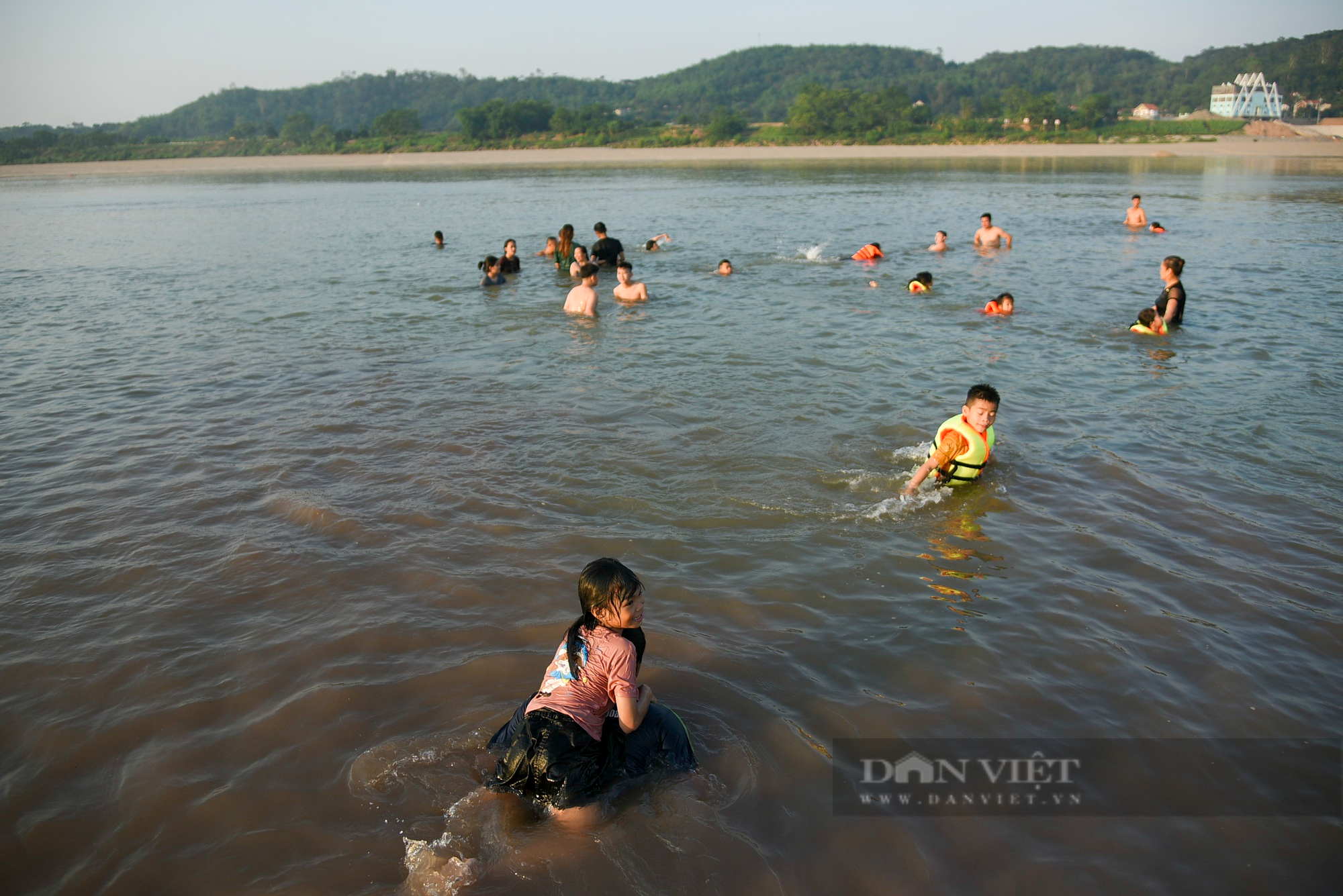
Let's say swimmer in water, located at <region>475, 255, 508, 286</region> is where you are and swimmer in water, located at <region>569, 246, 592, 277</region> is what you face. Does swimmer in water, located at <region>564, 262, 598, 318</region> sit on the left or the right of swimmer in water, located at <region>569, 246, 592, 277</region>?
right

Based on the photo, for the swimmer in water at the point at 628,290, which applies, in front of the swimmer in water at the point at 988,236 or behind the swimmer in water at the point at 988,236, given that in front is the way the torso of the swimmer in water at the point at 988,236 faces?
in front

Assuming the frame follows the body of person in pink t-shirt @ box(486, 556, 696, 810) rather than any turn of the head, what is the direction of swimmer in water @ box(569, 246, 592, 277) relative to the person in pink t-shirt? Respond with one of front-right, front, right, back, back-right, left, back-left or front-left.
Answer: front-left

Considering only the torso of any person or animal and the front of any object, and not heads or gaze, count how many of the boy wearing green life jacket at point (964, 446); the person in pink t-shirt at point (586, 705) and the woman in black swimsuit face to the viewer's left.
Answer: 1

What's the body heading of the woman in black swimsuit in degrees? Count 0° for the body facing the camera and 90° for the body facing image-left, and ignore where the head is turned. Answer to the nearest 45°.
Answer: approximately 90°

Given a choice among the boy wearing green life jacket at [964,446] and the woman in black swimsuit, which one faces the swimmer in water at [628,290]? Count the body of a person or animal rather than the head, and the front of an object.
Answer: the woman in black swimsuit

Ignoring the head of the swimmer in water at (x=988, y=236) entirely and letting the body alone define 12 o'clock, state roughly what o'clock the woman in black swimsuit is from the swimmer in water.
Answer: The woman in black swimsuit is roughly at 10 o'clock from the swimmer in water.

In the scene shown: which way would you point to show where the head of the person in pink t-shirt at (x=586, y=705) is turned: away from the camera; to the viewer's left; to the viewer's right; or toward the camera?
to the viewer's right

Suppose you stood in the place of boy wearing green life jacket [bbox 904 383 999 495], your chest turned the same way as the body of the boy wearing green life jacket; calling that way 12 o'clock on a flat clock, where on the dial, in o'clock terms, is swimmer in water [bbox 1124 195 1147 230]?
The swimmer in water is roughly at 8 o'clock from the boy wearing green life jacket.

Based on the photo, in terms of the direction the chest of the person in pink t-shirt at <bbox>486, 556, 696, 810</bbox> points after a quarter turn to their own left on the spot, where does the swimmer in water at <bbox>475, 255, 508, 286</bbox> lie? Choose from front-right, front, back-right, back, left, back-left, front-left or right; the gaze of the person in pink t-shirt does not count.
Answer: front-right

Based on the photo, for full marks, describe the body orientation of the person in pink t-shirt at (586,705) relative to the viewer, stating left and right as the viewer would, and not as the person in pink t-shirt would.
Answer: facing away from the viewer and to the right of the viewer

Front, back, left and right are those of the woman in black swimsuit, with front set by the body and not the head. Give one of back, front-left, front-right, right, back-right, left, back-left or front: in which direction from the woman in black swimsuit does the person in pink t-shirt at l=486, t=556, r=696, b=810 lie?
left

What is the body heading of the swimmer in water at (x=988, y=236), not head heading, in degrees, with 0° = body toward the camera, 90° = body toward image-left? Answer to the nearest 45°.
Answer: approximately 45°

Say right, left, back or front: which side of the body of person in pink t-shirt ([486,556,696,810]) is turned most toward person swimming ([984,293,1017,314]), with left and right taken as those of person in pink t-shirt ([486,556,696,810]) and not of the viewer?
front
